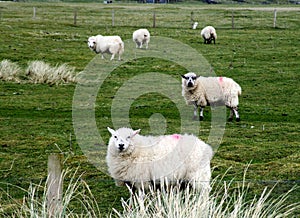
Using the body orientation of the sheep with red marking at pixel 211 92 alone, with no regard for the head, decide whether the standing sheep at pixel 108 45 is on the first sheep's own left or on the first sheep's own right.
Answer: on the first sheep's own right

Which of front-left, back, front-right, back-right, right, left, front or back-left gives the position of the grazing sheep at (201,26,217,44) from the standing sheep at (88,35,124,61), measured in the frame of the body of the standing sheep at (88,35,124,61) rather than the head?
back-right

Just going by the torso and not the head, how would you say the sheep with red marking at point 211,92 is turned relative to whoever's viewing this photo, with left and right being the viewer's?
facing to the left of the viewer

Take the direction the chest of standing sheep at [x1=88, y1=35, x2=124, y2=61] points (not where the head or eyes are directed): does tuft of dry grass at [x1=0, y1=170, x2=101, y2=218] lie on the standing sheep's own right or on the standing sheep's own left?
on the standing sheep's own left

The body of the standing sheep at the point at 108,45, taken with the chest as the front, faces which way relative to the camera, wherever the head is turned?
to the viewer's left

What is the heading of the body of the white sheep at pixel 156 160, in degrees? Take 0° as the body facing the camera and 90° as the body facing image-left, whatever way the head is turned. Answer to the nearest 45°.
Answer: approximately 90°

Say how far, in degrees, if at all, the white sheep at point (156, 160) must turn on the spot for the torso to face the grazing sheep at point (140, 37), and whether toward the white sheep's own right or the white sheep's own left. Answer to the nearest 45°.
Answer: approximately 90° to the white sheep's own right

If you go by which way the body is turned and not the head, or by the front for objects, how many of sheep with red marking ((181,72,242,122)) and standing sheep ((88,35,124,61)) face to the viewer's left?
2

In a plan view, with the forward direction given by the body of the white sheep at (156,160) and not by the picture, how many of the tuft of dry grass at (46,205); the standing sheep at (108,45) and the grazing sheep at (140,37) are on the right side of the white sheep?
2
